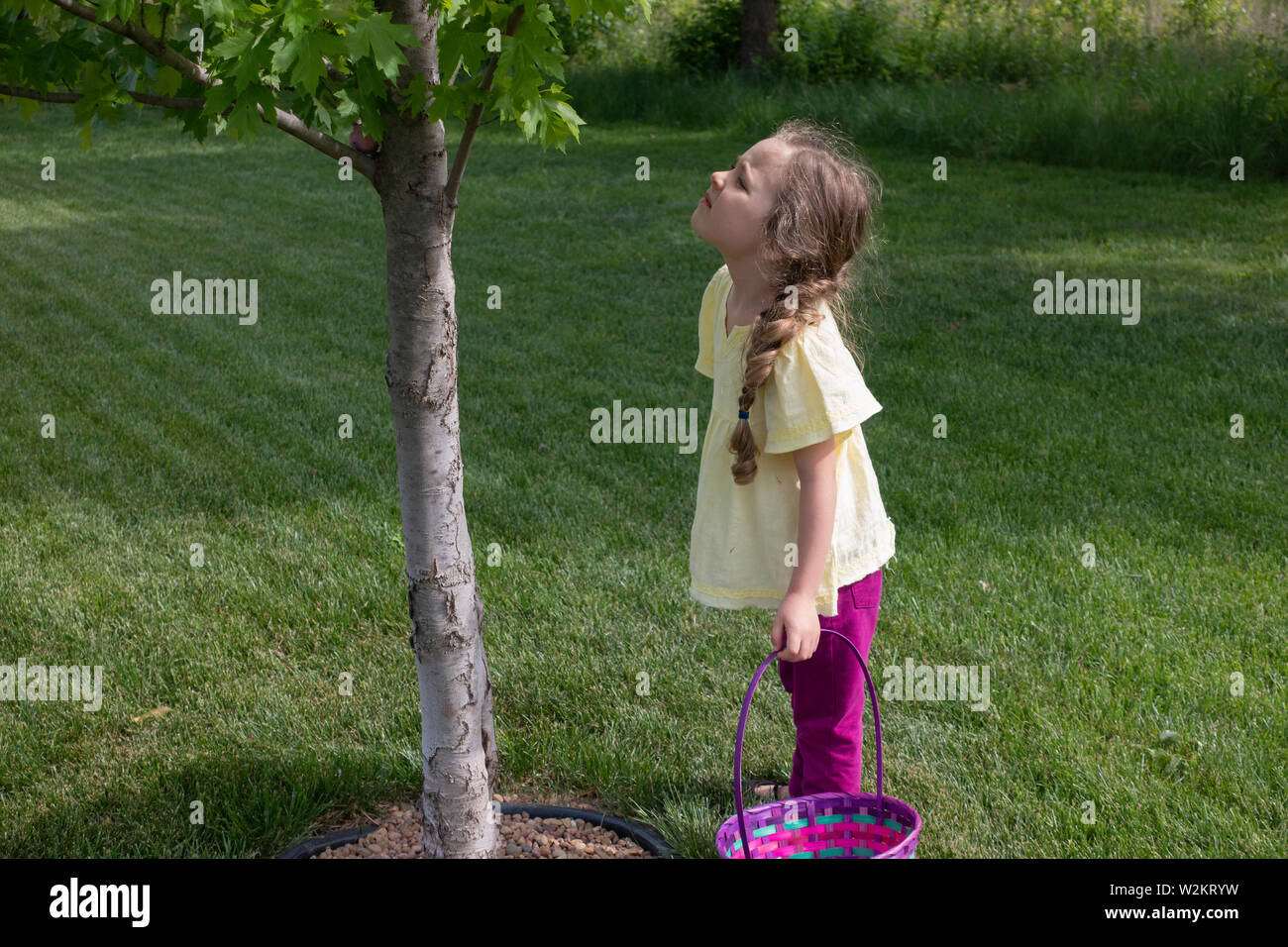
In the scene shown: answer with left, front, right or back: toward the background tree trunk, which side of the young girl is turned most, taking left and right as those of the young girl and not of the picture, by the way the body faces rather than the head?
right

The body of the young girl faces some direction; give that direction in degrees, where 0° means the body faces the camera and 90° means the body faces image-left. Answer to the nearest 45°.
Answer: approximately 90°

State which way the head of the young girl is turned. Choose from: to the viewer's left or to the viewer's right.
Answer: to the viewer's left
